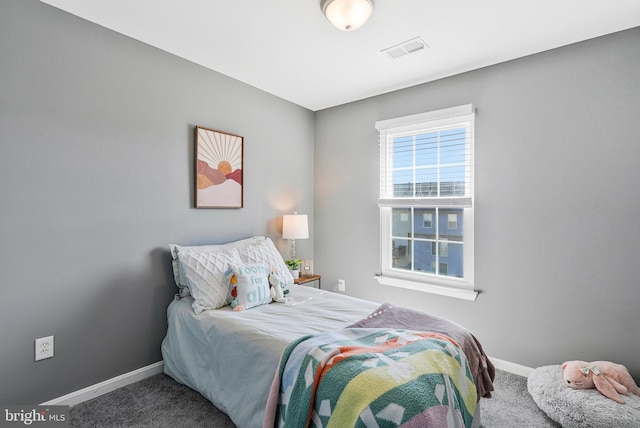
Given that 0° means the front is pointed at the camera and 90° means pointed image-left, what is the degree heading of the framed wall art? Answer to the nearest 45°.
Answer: approximately 315°

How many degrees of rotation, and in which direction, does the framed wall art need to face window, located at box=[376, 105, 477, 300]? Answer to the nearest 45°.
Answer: approximately 45° to its left

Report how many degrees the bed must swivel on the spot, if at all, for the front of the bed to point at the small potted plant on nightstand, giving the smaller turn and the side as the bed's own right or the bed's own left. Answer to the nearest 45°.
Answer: approximately 135° to the bed's own left

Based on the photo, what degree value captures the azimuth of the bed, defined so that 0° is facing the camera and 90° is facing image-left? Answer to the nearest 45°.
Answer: approximately 315°

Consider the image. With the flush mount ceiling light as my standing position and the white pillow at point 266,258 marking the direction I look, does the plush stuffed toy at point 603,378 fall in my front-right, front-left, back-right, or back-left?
back-right
